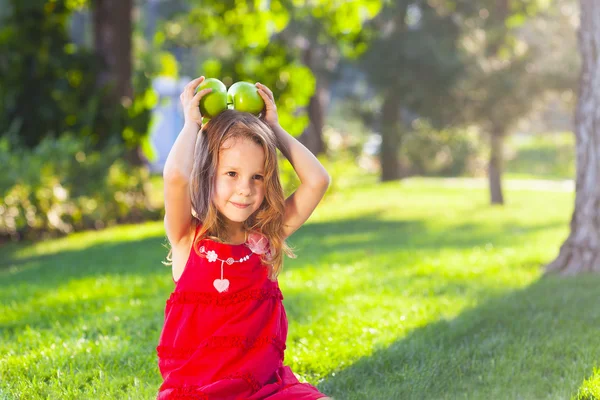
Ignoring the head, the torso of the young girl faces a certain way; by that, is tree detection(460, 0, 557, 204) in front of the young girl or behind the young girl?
behind

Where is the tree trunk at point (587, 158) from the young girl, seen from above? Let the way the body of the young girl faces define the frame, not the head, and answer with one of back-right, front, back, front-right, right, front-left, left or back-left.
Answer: back-left

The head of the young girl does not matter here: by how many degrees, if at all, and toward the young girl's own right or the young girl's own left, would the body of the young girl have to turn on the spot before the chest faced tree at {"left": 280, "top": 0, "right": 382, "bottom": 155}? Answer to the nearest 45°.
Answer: approximately 180°

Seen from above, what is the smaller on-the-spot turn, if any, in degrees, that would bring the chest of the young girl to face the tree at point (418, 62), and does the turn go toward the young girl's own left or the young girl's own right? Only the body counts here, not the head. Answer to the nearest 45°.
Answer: approximately 180°

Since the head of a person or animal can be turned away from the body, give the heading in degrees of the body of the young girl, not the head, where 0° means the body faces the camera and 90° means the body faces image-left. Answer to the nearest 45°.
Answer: approximately 0°
